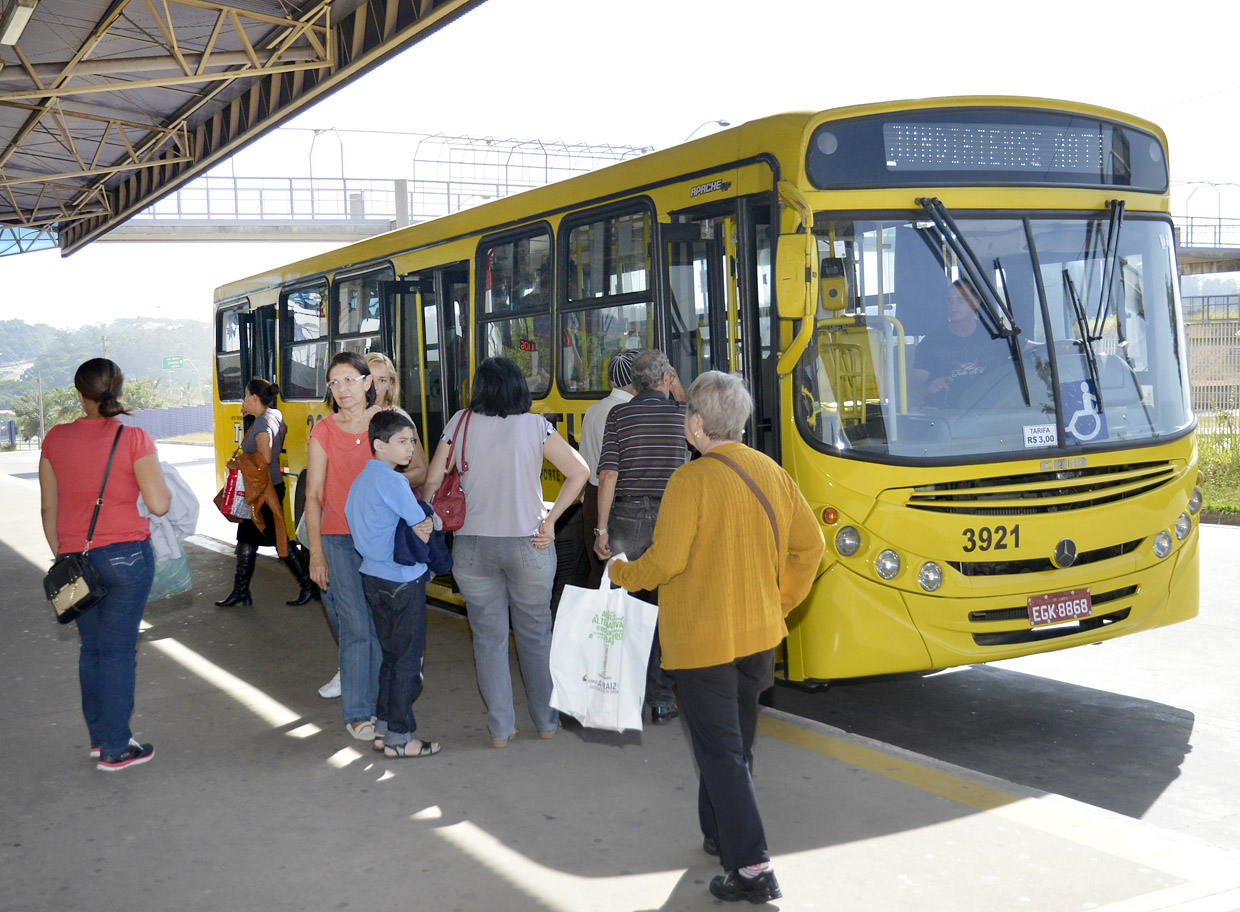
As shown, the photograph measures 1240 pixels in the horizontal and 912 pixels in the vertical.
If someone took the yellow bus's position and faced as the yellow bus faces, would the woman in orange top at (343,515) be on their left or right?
on their right

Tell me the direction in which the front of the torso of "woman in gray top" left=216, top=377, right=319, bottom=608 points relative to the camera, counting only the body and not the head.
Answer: to the viewer's left

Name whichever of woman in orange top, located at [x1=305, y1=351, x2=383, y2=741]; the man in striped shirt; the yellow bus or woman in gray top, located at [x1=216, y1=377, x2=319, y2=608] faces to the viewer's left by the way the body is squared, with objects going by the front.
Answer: the woman in gray top

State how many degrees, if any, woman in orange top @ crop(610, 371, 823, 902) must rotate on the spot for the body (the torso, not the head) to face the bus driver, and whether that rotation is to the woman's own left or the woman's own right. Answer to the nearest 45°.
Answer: approximately 90° to the woman's own right

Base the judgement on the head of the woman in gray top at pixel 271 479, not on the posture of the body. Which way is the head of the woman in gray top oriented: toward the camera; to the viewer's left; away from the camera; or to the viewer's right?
to the viewer's left

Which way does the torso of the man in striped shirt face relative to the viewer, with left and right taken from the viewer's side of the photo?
facing away from the viewer and to the right of the viewer

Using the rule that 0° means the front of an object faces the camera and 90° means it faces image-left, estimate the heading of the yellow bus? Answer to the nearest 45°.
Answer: approximately 315°

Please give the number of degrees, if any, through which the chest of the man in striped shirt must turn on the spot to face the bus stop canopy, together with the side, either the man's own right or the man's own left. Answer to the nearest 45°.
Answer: approximately 90° to the man's own left

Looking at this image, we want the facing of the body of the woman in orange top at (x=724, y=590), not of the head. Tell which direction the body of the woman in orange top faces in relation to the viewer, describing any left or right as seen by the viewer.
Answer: facing away from the viewer and to the left of the viewer
